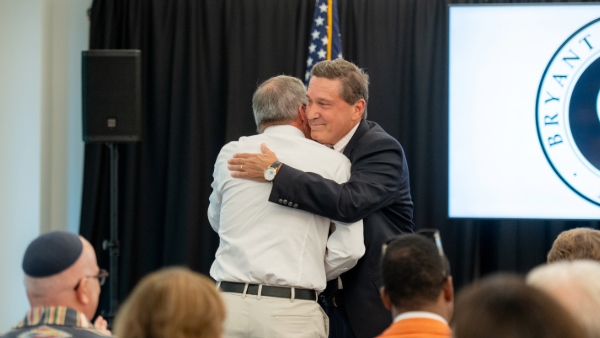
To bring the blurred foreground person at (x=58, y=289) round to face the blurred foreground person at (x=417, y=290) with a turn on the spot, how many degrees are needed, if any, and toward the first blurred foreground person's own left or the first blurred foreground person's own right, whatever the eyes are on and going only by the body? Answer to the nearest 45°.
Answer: approximately 45° to the first blurred foreground person's own right

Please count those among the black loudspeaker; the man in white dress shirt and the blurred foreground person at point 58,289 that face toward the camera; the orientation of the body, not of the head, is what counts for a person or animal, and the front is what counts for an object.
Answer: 1

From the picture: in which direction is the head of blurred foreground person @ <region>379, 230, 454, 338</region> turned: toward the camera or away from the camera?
away from the camera

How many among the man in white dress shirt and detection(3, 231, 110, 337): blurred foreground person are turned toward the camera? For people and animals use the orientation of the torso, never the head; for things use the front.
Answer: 0

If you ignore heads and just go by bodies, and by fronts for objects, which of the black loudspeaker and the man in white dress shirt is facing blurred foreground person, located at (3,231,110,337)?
the black loudspeaker

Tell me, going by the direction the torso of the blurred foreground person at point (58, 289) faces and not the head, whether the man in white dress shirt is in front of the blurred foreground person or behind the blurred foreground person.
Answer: in front

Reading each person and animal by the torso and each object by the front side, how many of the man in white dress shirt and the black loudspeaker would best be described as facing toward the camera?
1

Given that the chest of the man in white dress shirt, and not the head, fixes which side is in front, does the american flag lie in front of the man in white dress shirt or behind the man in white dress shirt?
in front

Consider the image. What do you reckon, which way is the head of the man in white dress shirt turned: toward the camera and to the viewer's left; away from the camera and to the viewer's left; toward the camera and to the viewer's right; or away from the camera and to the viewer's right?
away from the camera and to the viewer's right

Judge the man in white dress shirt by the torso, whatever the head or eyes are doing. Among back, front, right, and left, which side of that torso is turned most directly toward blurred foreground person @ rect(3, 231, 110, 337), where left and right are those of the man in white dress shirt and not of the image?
back

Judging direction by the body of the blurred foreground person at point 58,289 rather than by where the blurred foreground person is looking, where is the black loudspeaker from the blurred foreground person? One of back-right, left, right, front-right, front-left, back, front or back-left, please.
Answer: front-left

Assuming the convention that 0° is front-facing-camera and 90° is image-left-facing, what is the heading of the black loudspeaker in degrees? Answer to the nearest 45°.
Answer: approximately 0°

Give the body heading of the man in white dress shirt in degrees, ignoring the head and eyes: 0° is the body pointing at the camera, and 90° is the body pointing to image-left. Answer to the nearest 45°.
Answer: approximately 225°

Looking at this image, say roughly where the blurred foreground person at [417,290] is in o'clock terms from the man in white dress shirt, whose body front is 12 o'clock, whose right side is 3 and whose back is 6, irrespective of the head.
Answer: The blurred foreground person is roughly at 4 o'clock from the man in white dress shirt.
